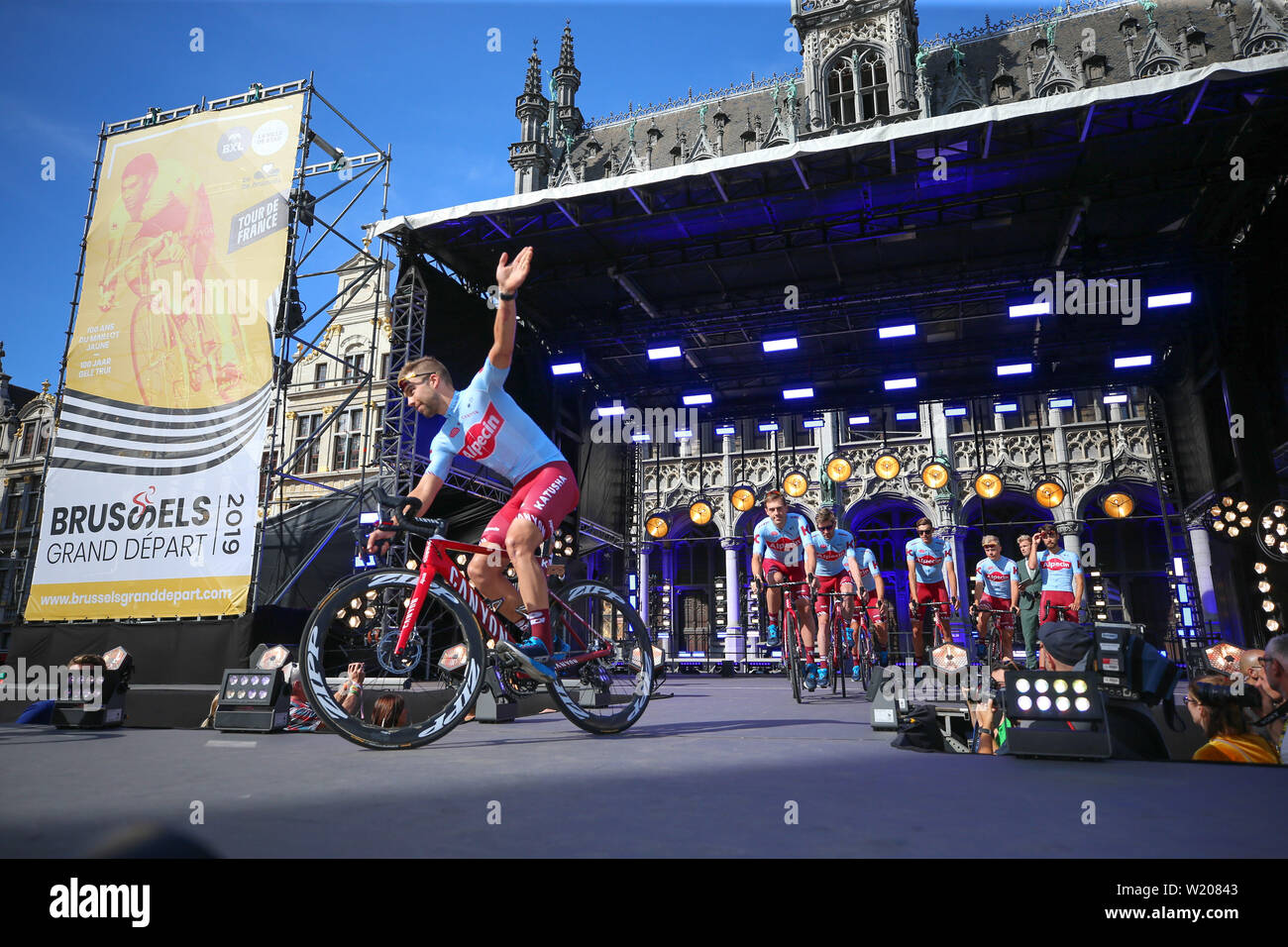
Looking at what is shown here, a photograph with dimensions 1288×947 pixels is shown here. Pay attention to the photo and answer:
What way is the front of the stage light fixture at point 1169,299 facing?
toward the camera

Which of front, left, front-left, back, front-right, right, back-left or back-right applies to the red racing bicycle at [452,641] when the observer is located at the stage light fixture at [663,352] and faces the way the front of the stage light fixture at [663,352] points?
front

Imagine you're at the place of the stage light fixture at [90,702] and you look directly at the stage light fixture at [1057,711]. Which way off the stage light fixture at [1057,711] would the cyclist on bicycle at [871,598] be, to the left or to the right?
left

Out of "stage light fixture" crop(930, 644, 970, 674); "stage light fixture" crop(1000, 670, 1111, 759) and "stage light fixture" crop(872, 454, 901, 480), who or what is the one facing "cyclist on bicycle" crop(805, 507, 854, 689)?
"stage light fixture" crop(872, 454, 901, 480)

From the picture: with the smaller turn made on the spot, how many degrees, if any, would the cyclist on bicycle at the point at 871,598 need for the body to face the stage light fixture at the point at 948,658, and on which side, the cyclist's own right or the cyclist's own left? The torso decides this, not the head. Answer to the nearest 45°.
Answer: approximately 45° to the cyclist's own left

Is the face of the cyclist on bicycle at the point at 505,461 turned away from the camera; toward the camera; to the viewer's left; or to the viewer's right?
to the viewer's left

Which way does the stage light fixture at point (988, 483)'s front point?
toward the camera

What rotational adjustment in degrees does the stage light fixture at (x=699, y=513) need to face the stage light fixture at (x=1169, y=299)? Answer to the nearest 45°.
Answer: approximately 45° to its left

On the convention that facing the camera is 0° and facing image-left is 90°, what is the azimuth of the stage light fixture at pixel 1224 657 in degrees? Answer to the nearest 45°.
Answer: approximately 0°

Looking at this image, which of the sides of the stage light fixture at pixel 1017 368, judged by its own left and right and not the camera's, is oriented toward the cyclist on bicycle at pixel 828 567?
front

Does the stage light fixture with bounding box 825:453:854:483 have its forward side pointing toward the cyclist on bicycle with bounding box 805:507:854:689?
yes

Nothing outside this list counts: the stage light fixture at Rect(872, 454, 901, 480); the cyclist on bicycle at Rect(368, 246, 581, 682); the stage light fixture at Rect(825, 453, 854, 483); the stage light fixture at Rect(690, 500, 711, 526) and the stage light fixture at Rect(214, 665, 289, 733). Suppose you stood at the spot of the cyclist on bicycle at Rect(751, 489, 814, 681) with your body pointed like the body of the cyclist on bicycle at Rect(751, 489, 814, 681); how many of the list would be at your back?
3

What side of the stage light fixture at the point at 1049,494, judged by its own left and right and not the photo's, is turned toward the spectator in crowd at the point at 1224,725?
front
